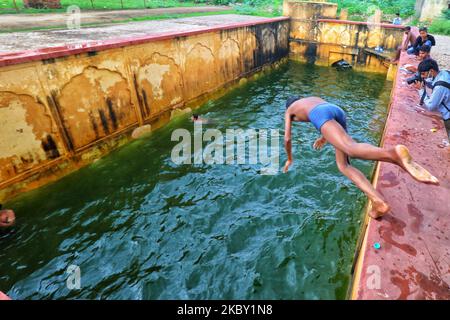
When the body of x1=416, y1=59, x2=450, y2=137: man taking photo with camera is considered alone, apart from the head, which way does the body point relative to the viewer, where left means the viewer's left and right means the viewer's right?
facing to the left of the viewer

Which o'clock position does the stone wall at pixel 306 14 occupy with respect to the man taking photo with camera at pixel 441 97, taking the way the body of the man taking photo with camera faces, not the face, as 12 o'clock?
The stone wall is roughly at 2 o'clock from the man taking photo with camera.

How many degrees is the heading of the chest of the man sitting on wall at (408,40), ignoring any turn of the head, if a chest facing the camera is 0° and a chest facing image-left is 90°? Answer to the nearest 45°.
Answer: approximately 90°

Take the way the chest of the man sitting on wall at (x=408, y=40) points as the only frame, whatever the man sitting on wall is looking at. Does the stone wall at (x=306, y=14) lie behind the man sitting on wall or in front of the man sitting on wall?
in front

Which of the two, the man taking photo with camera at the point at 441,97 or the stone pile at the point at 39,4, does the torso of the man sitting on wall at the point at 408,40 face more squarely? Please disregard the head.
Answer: the stone pile

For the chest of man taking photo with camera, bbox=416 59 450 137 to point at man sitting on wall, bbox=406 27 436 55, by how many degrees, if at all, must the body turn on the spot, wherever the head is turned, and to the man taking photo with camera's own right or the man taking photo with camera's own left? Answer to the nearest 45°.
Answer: approximately 90° to the man taking photo with camera's own right

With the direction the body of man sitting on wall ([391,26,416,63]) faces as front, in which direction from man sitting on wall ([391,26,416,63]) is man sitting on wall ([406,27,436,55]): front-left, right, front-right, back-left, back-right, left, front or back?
back

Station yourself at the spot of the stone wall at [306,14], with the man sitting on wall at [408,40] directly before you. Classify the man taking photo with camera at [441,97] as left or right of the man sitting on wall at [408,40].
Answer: right

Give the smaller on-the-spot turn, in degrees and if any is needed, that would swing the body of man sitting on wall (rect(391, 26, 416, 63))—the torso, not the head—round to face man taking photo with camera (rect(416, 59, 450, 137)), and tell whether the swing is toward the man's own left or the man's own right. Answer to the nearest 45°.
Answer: approximately 90° to the man's own left

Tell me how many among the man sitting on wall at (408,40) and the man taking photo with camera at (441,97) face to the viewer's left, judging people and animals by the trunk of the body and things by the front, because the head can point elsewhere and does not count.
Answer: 2
